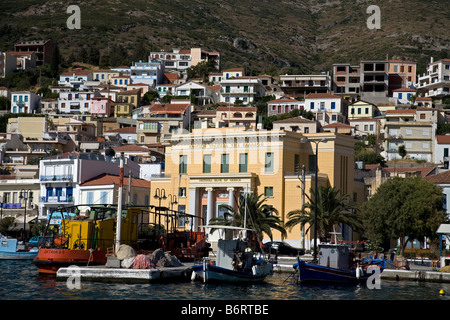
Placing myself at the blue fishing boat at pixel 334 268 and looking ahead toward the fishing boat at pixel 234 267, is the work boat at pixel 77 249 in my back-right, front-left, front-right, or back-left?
front-right

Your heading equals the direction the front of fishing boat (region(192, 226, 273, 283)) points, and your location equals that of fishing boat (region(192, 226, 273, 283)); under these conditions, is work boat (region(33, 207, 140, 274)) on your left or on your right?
on your right

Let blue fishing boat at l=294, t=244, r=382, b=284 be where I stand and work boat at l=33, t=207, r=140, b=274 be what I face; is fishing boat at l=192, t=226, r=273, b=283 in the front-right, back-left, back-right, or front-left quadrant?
front-left

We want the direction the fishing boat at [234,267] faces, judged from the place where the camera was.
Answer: facing the viewer and to the left of the viewer

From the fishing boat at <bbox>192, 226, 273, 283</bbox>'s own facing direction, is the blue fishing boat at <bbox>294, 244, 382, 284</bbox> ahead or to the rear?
to the rear

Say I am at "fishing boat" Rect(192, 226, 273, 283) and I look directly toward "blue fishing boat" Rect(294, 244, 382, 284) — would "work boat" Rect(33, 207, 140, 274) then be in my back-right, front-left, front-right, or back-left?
back-left
